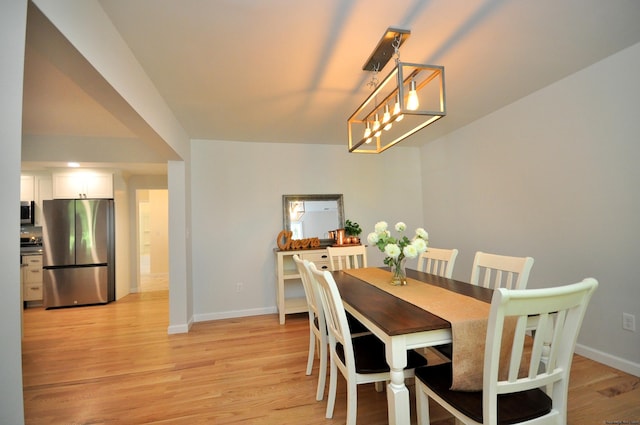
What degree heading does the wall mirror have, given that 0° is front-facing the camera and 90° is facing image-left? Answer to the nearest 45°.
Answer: approximately 0°

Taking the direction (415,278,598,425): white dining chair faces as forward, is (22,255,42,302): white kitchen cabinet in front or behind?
in front

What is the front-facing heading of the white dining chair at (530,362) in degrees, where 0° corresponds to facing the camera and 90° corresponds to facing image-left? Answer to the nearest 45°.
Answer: approximately 135°

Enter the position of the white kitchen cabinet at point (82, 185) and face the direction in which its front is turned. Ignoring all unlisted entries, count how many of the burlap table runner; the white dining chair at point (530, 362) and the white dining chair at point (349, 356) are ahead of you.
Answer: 3

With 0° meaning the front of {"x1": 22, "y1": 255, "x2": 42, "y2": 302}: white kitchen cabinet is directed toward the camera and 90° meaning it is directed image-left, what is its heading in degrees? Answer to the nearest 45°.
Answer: approximately 0°

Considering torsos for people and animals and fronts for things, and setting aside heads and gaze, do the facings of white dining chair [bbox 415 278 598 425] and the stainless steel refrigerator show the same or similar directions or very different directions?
very different directions

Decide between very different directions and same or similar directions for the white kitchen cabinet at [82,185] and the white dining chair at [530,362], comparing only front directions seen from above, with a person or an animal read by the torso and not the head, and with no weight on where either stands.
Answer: very different directions

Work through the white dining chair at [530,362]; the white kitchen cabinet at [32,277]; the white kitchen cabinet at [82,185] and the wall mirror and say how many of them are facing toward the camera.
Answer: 3

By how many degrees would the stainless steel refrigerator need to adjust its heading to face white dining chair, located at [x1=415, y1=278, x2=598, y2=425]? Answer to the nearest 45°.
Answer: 0° — it already faces it
